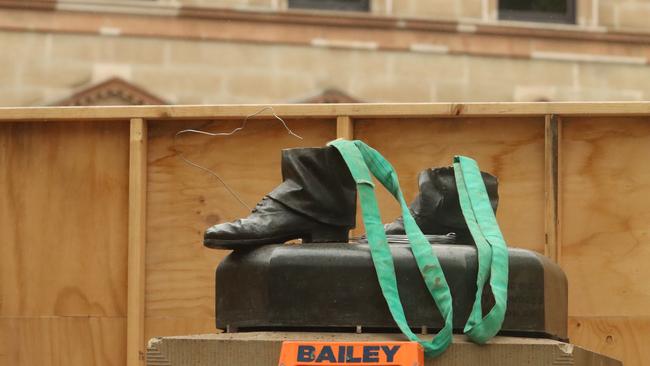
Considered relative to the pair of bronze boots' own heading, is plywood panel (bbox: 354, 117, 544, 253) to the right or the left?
on its right

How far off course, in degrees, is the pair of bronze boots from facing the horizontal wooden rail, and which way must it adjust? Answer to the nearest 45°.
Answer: approximately 90° to its right

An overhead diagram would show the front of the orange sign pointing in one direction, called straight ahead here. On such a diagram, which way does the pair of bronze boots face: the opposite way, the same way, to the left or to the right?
to the right

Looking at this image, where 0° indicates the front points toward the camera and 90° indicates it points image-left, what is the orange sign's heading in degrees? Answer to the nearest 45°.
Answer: approximately 0°

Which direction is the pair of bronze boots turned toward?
to the viewer's left

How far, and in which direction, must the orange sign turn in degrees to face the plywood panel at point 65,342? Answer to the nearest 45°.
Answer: approximately 135° to its right

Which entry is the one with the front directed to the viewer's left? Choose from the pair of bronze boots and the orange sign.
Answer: the pair of bronze boots

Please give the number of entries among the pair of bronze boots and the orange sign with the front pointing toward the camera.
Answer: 1

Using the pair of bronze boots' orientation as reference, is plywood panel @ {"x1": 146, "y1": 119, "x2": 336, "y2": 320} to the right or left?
on its right

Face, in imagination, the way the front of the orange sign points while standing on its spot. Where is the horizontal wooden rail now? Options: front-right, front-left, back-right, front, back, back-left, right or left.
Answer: back

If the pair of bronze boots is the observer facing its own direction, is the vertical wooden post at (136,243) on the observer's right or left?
on its right
